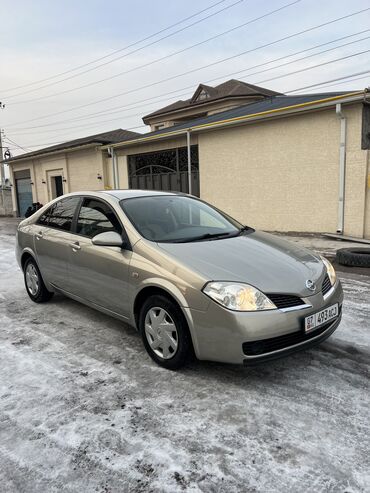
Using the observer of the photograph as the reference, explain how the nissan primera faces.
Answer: facing the viewer and to the right of the viewer

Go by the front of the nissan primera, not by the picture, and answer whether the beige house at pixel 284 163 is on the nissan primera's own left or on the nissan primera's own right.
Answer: on the nissan primera's own left

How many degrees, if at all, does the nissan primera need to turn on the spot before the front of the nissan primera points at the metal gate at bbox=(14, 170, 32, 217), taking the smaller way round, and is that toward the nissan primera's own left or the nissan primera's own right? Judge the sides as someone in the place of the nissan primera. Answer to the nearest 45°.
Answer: approximately 180°

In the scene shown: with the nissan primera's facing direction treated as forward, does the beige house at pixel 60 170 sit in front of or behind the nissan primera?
behind
